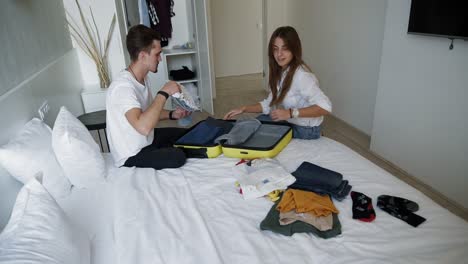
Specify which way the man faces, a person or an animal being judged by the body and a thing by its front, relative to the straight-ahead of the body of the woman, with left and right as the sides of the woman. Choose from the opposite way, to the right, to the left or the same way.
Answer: the opposite way

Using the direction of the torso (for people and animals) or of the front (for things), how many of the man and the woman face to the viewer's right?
1

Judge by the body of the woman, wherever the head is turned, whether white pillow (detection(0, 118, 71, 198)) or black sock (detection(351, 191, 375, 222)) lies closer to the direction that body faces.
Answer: the white pillow

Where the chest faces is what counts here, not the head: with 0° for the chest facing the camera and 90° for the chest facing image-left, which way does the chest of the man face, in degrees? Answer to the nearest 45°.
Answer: approximately 270°

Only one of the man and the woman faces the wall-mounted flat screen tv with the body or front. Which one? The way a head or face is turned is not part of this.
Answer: the man

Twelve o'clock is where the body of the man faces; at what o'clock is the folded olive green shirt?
The folded olive green shirt is roughly at 2 o'clock from the man.

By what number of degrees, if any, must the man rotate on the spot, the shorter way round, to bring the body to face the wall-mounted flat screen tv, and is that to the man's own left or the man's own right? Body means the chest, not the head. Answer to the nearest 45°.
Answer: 0° — they already face it

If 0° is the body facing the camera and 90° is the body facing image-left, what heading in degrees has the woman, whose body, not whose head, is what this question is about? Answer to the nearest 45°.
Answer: approximately 45°

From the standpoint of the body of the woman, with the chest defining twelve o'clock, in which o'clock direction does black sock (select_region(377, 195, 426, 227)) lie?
The black sock is roughly at 10 o'clock from the woman.

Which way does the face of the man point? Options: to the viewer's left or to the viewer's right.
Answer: to the viewer's right

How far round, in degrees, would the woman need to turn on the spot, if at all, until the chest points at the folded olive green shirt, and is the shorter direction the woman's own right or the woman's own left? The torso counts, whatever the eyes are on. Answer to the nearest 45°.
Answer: approximately 45° to the woman's own left
